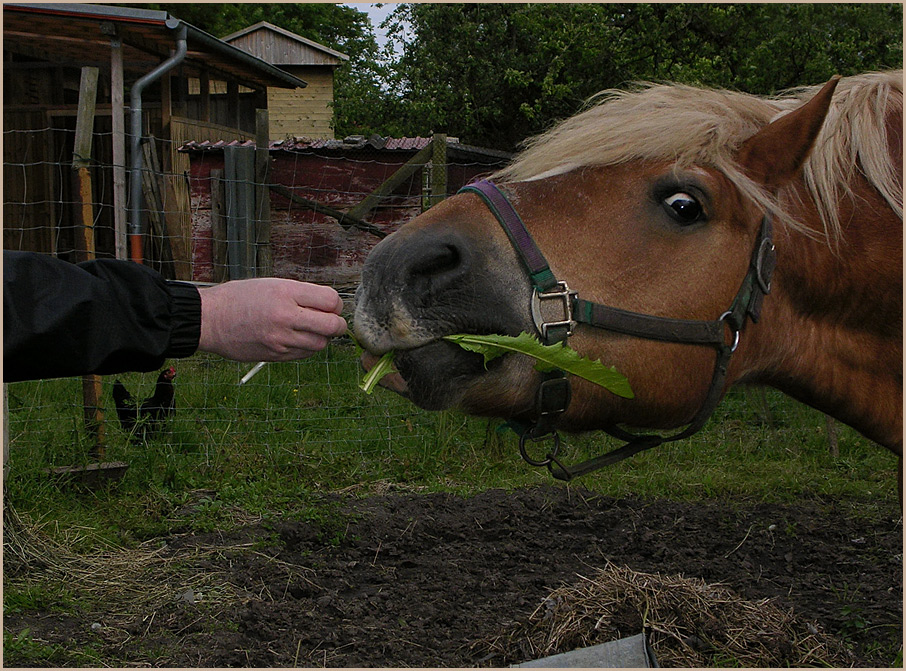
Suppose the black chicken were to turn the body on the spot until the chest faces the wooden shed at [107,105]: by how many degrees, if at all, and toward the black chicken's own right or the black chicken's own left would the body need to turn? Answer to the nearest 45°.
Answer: approximately 90° to the black chicken's own left

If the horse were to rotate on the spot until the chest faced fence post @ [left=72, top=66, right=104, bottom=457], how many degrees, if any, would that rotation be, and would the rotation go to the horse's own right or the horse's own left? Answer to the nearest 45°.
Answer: approximately 45° to the horse's own right

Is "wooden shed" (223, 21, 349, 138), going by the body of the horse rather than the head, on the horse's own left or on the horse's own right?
on the horse's own right

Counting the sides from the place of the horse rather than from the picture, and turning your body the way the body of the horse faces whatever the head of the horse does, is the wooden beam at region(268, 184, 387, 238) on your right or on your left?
on your right

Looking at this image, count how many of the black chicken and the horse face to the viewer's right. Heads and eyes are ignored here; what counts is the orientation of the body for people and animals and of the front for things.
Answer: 1

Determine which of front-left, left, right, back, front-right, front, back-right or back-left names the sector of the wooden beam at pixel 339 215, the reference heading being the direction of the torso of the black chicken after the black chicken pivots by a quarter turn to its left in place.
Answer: front-right

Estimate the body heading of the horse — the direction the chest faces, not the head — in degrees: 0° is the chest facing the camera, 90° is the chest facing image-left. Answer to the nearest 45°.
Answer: approximately 90°

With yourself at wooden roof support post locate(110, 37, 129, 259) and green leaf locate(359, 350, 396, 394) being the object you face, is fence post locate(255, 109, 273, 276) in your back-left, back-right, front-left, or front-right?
back-left

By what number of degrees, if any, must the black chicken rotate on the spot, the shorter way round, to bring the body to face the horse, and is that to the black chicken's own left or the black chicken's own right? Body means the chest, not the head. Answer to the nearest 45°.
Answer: approximately 90° to the black chicken's own right

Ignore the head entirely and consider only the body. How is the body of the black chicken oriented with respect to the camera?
to the viewer's right

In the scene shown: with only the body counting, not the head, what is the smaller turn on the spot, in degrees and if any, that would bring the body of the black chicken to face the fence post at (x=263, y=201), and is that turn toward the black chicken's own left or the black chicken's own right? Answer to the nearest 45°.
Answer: approximately 45° to the black chicken's own left
